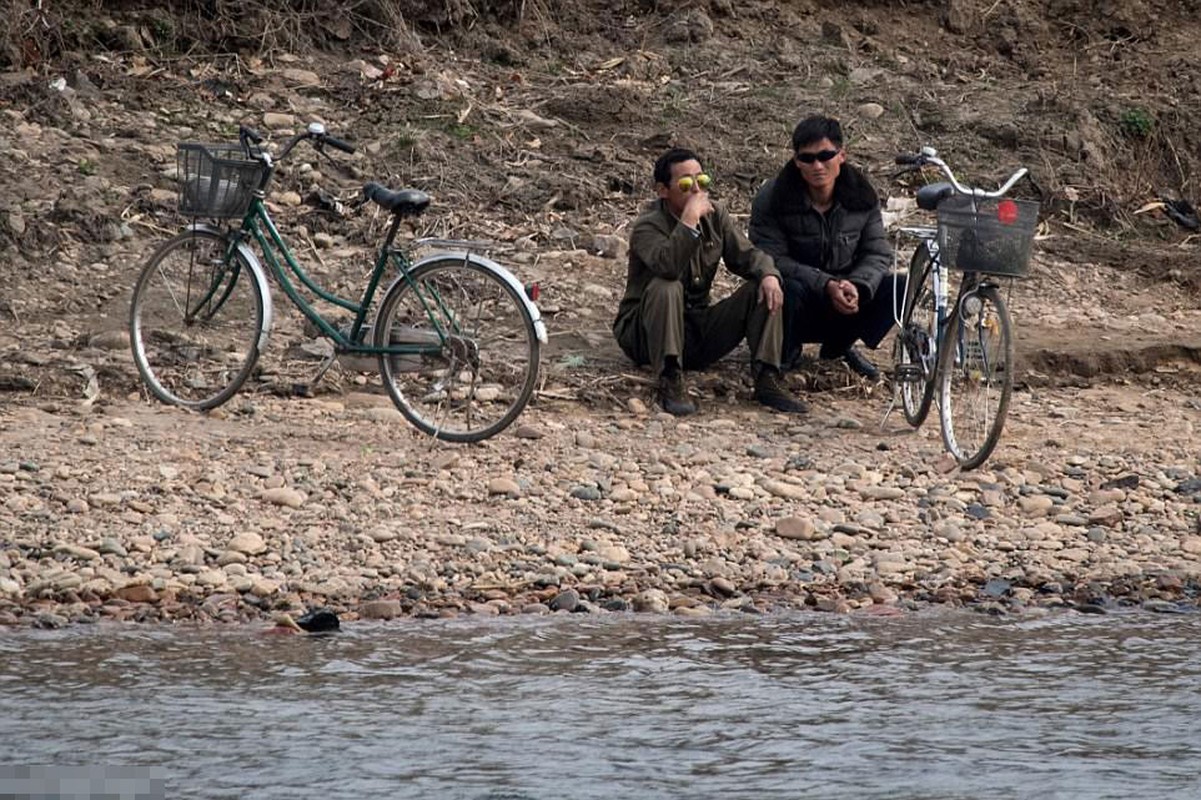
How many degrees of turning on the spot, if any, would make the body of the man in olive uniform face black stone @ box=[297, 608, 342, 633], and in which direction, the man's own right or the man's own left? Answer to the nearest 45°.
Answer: approximately 45° to the man's own right

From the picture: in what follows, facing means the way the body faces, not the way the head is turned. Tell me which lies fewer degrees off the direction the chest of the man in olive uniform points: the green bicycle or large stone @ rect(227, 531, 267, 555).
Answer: the large stone

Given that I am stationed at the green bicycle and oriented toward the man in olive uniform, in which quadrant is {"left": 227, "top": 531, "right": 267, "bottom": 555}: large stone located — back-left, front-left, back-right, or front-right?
back-right

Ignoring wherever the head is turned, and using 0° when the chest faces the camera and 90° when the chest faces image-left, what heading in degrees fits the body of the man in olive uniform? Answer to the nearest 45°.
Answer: approximately 315°

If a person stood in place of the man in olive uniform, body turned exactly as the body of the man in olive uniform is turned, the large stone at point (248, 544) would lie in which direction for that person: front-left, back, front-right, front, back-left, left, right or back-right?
right

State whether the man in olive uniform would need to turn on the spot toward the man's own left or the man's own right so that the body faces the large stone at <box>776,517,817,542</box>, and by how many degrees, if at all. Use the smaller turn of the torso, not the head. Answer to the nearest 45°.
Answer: approximately 45° to the man's own right

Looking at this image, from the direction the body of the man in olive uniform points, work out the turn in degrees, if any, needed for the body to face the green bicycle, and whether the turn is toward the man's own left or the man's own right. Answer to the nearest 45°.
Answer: approximately 135° to the man's own right

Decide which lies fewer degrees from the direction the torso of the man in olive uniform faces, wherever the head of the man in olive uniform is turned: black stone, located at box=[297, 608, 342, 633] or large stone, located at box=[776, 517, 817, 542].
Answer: the large stone

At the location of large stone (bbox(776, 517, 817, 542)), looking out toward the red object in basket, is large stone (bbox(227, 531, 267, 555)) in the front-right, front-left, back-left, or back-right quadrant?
back-left

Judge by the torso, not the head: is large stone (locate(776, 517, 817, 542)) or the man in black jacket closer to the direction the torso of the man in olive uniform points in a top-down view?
the large stone

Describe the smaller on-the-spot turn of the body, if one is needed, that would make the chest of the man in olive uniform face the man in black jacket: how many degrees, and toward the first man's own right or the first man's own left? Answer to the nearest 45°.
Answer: approximately 45° to the first man's own left
